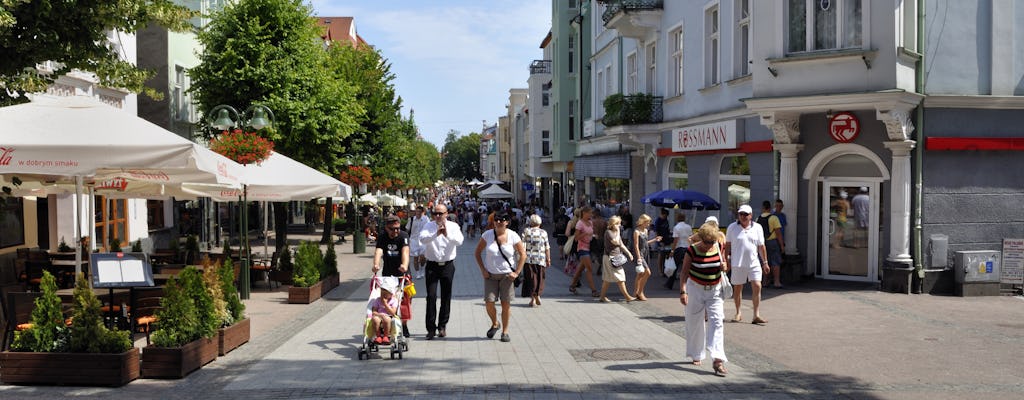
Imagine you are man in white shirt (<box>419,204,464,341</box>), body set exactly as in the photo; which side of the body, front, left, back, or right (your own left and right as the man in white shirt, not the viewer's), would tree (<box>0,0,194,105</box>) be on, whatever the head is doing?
right

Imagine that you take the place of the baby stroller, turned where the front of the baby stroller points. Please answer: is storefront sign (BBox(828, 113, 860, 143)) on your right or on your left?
on your left

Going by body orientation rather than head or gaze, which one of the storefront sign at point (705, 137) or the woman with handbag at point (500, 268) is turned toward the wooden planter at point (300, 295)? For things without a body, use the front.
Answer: the storefront sign

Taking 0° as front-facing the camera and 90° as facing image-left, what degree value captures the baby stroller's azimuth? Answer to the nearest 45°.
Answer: approximately 0°

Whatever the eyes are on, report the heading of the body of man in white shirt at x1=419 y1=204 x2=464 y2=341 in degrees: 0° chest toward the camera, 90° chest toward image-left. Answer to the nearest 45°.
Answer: approximately 0°

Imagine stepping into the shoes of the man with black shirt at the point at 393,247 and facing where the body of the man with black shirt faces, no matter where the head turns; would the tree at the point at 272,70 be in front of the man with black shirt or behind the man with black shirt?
behind
